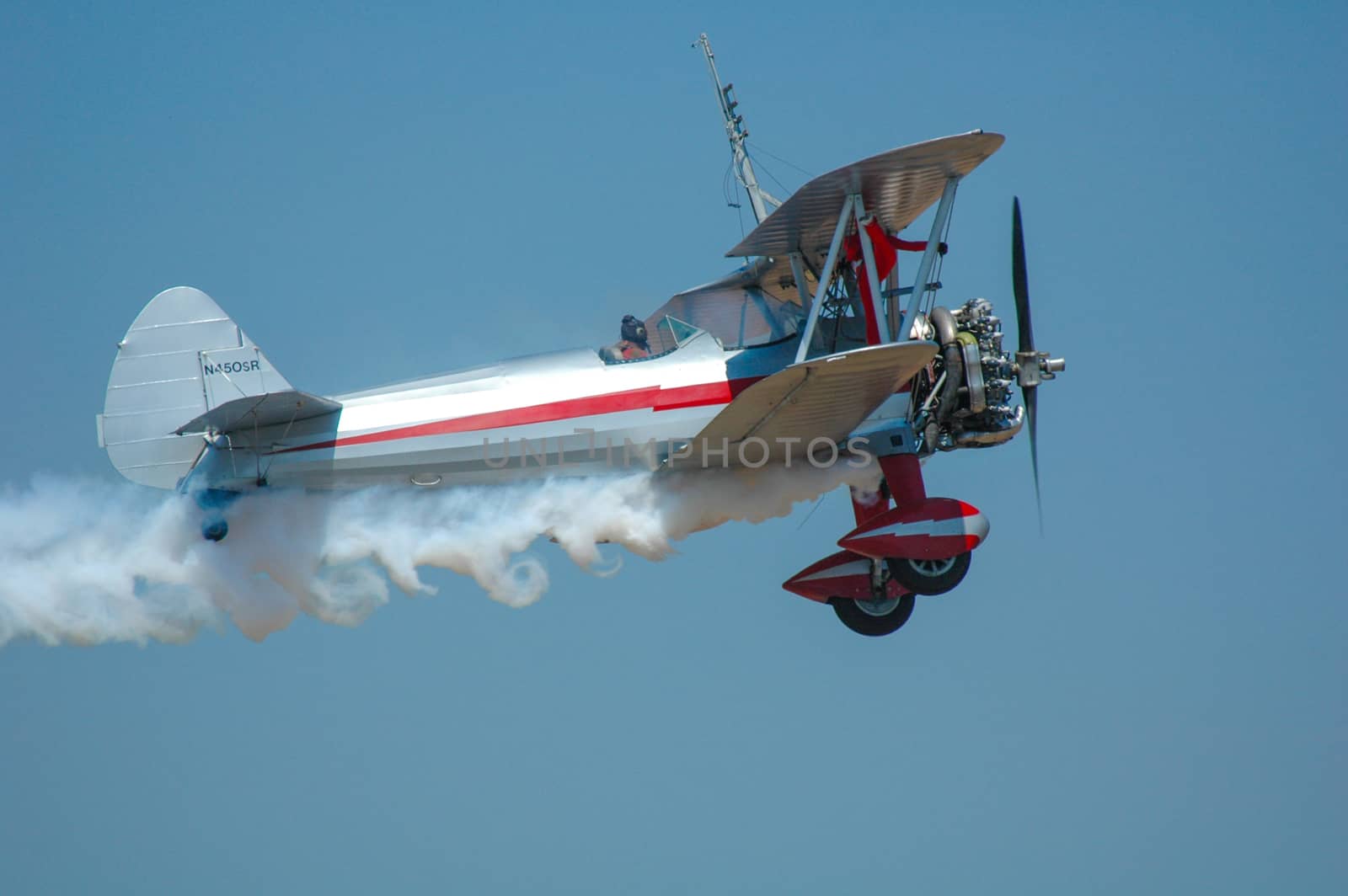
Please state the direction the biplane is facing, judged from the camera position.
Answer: facing to the right of the viewer
